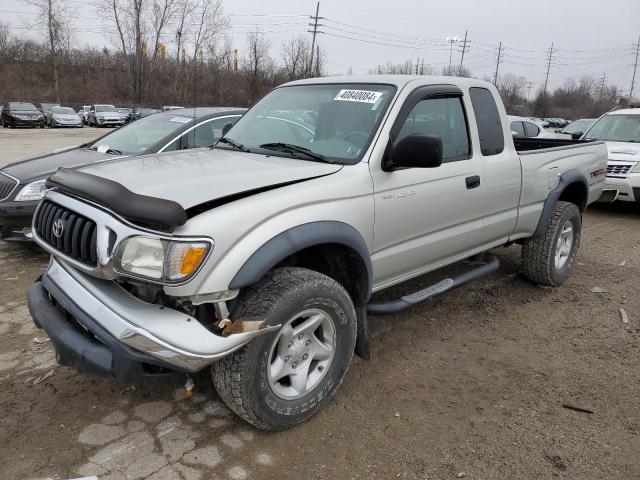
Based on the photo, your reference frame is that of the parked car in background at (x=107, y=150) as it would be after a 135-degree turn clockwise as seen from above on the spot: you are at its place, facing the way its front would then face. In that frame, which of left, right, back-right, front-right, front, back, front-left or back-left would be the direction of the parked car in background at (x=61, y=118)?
front

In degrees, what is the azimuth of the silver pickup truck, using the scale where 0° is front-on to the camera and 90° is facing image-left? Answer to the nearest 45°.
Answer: approximately 45°

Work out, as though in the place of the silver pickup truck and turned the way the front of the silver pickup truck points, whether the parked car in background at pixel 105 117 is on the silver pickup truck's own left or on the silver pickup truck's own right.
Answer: on the silver pickup truck's own right

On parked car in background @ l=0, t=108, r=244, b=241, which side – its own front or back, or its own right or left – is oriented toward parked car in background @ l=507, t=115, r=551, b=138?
back

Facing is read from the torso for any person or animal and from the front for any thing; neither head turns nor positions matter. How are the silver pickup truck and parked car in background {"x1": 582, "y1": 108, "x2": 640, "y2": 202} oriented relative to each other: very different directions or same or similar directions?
same or similar directions

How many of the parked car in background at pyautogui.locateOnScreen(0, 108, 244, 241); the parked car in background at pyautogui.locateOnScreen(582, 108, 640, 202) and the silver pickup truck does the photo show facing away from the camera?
0

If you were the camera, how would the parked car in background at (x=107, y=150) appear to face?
facing the viewer and to the left of the viewer

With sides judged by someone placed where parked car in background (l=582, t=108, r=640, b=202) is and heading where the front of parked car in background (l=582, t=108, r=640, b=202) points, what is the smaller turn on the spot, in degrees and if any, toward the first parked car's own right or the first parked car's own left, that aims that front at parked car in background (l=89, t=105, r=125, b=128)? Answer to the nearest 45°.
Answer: approximately 90° to the first parked car's own right

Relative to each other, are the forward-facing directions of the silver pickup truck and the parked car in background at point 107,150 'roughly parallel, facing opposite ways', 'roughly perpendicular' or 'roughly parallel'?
roughly parallel

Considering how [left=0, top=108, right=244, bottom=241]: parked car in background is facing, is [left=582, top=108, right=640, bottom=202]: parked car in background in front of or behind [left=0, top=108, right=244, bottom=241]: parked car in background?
behind

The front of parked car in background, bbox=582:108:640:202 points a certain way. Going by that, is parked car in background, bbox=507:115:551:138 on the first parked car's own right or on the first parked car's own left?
on the first parked car's own right

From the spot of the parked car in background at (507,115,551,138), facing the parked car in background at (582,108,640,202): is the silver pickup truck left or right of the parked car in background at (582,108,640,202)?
right

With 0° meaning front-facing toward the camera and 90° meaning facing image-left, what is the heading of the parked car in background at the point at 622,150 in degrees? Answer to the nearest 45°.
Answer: approximately 45°

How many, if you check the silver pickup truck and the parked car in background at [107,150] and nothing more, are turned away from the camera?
0

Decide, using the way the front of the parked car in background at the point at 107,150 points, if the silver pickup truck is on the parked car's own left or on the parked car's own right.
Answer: on the parked car's own left
